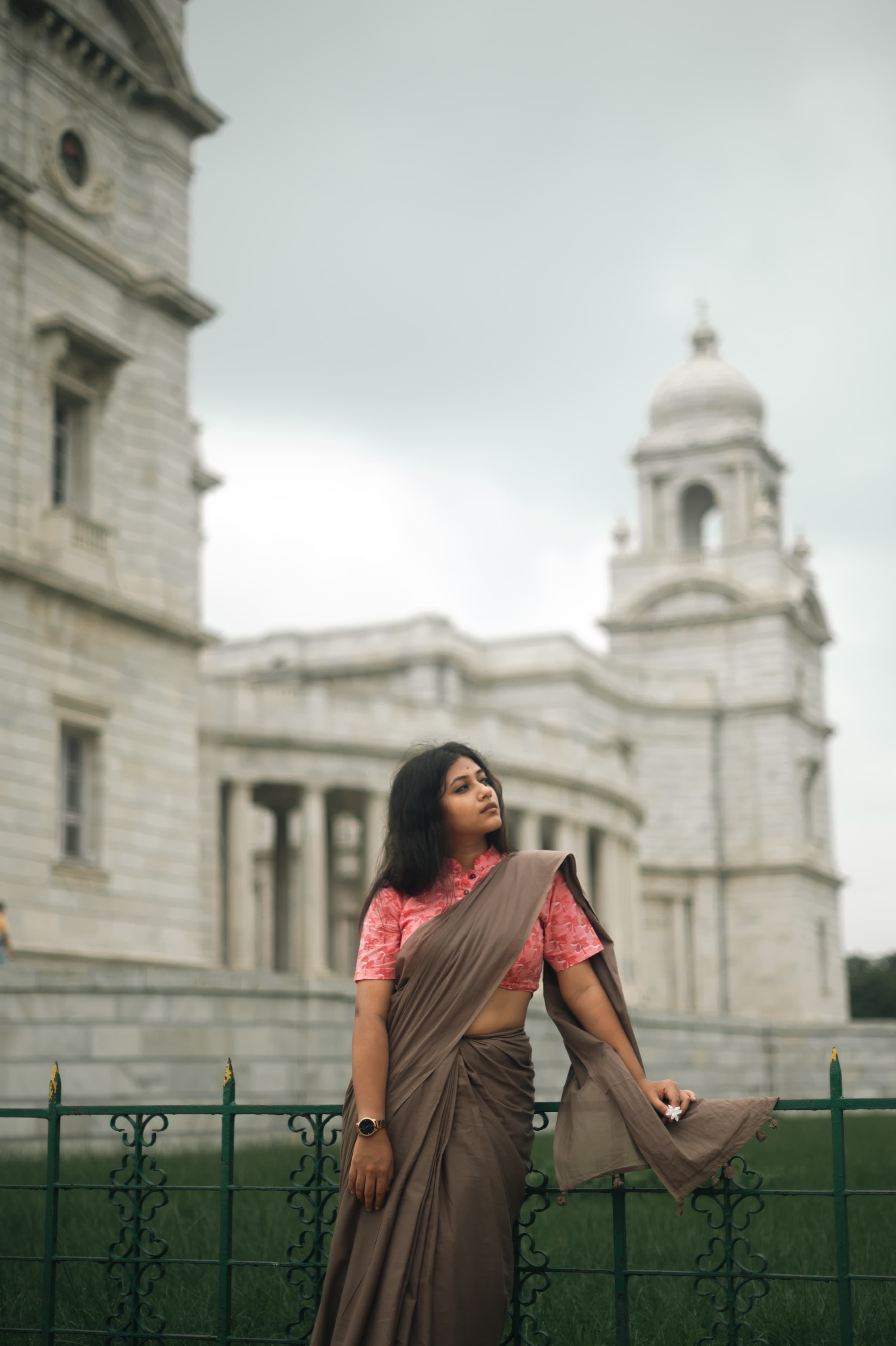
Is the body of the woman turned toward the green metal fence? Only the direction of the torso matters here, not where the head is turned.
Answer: no

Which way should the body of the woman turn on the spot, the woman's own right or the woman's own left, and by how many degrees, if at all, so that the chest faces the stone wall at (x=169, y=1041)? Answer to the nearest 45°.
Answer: approximately 180°

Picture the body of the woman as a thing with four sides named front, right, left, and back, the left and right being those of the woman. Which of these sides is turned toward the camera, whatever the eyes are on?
front

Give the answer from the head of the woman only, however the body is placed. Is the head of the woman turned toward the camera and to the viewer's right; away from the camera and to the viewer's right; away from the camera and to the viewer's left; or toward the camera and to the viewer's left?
toward the camera and to the viewer's right
